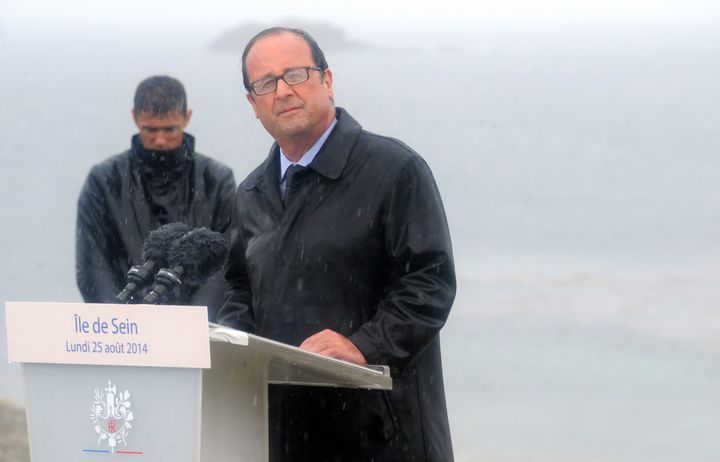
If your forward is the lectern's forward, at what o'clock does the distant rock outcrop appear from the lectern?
The distant rock outcrop is roughly at 5 o'clock from the lectern.

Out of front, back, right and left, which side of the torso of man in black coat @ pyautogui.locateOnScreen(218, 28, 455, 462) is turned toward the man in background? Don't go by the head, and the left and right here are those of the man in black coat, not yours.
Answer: right

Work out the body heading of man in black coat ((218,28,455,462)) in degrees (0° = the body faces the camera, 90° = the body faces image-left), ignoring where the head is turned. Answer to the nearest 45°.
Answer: approximately 45°

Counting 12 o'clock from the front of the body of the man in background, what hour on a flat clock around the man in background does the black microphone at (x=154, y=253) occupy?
The black microphone is roughly at 12 o'clock from the man in background.

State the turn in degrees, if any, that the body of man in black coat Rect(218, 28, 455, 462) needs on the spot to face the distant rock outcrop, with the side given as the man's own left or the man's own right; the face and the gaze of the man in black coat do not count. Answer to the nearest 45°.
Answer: approximately 135° to the man's own right

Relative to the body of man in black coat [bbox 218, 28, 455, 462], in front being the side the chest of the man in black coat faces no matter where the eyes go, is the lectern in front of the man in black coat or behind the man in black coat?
in front

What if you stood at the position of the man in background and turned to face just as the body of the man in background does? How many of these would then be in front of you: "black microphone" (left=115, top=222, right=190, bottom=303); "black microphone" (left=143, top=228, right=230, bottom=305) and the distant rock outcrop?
2
